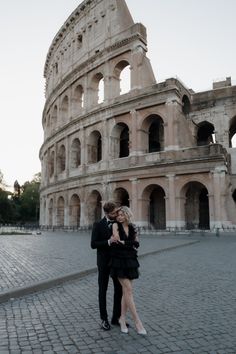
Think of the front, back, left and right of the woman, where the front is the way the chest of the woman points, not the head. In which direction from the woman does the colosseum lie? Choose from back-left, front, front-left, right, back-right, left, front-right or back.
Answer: back

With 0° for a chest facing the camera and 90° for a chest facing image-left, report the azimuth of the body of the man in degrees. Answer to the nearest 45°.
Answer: approximately 315°

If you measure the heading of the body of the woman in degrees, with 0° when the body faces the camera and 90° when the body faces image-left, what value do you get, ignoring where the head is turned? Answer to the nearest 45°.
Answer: approximately 0°

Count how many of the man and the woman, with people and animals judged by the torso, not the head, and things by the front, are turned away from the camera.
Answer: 0

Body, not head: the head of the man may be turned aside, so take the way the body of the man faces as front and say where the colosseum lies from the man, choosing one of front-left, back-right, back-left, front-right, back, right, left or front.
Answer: back-left
